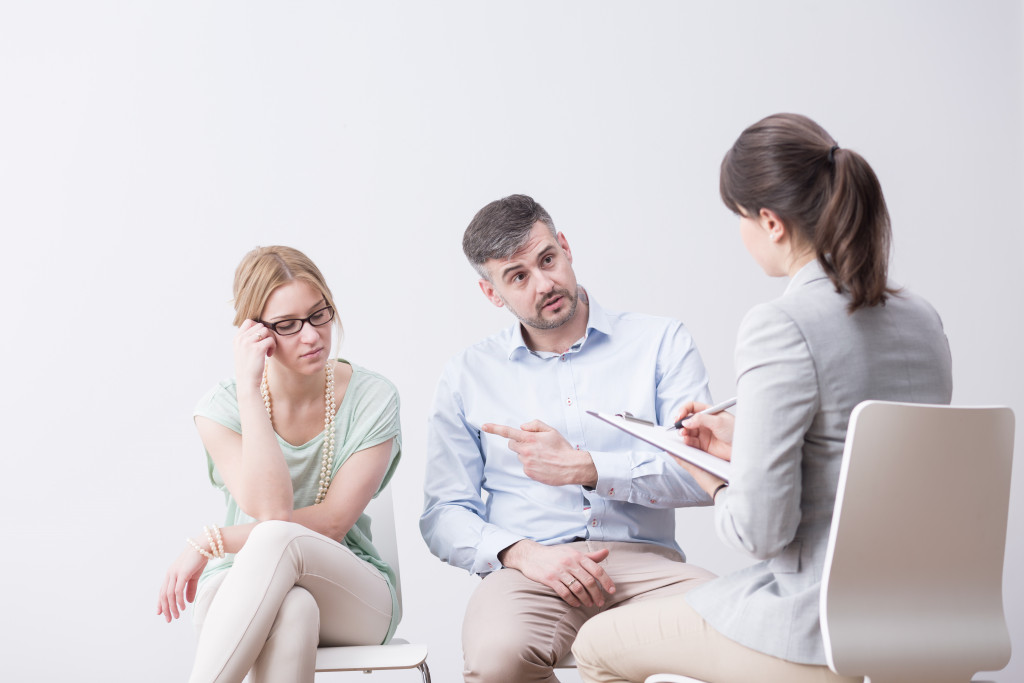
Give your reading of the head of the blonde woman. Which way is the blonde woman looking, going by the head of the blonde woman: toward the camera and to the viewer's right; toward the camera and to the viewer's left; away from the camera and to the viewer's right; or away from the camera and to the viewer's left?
toward the camera and to the viewer's right

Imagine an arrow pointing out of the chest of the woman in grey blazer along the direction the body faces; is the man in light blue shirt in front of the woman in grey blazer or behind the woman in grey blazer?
in front

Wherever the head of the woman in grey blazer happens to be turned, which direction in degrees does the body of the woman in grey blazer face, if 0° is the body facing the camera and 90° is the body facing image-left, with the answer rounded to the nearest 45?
approximately 135°

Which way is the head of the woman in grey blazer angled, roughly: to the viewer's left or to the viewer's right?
to the viewer's left

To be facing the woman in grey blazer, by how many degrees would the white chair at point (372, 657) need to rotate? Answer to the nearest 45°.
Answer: approximately 45° to its left

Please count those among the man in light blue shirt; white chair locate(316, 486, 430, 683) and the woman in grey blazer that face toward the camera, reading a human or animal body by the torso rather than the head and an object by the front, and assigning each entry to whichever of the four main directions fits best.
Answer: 2

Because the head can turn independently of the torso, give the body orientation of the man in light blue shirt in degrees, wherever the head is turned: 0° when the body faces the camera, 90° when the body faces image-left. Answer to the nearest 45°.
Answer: approximately 0°

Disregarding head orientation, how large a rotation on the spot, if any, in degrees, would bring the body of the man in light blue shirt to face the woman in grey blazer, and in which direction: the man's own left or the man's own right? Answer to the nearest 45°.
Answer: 0° — they already face them

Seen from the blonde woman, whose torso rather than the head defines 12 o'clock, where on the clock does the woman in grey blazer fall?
The woman in grey blazer is roughly at 11 o'clock from the blonde woman.
